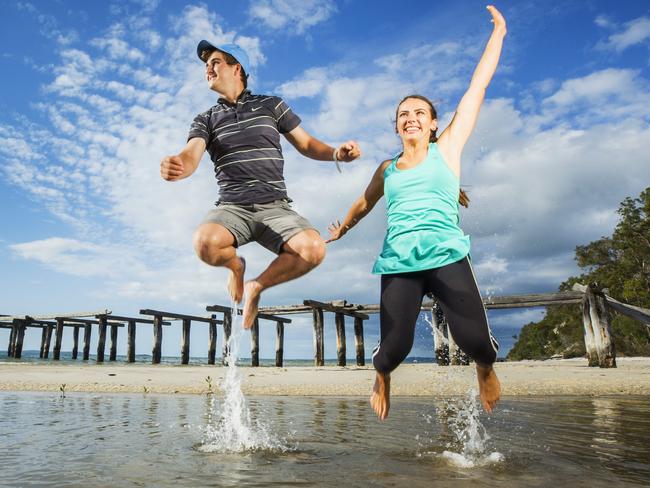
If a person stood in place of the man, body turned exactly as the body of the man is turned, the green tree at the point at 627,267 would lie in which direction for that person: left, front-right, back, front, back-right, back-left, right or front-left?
back-left

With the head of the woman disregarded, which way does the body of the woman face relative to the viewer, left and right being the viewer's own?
facing the viewer

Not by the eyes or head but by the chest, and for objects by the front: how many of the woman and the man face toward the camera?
2

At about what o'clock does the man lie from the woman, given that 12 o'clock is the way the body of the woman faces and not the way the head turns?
The man is roughly at 3 o'clock from the woman.

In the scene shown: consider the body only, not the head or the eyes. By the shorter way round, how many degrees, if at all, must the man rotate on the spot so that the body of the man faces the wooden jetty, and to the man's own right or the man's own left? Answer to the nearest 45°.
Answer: approximately 180°

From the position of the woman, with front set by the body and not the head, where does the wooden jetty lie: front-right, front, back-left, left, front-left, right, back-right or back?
back
